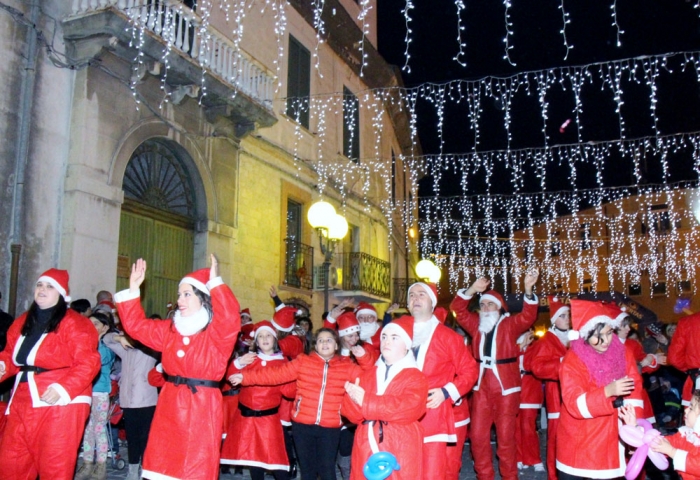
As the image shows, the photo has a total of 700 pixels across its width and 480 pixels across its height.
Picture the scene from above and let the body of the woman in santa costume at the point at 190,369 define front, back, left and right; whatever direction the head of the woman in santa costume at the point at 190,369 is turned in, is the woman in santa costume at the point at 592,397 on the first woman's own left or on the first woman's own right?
on the first woman's own left

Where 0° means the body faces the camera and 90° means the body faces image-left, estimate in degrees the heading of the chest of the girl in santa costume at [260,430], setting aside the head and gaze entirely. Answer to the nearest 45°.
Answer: approximately 0°

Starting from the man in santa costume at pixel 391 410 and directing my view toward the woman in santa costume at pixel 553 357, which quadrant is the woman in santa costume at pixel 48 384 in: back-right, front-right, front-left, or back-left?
back-left

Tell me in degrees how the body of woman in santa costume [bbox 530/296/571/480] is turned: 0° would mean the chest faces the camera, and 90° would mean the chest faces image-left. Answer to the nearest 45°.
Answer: approximately 315°

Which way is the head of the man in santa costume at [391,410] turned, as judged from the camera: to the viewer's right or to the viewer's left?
to the viewer's left

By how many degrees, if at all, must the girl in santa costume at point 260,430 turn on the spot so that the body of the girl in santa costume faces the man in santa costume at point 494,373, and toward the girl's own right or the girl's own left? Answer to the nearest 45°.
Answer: approximately 90° to the girl's own left

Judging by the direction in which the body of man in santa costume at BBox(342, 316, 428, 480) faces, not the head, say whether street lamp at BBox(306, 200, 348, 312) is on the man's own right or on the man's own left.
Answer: on the man's own right

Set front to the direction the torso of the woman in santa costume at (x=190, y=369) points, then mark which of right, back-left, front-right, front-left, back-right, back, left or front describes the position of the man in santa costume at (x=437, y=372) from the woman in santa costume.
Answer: back-left

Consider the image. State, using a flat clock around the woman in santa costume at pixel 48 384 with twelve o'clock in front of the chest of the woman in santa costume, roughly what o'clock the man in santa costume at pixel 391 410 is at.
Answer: The man in santa costume is roughly at 9 o'clock from the woman in santa costume.

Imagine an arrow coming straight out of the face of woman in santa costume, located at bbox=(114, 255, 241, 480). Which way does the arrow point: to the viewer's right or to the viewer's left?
to the viewer's left
